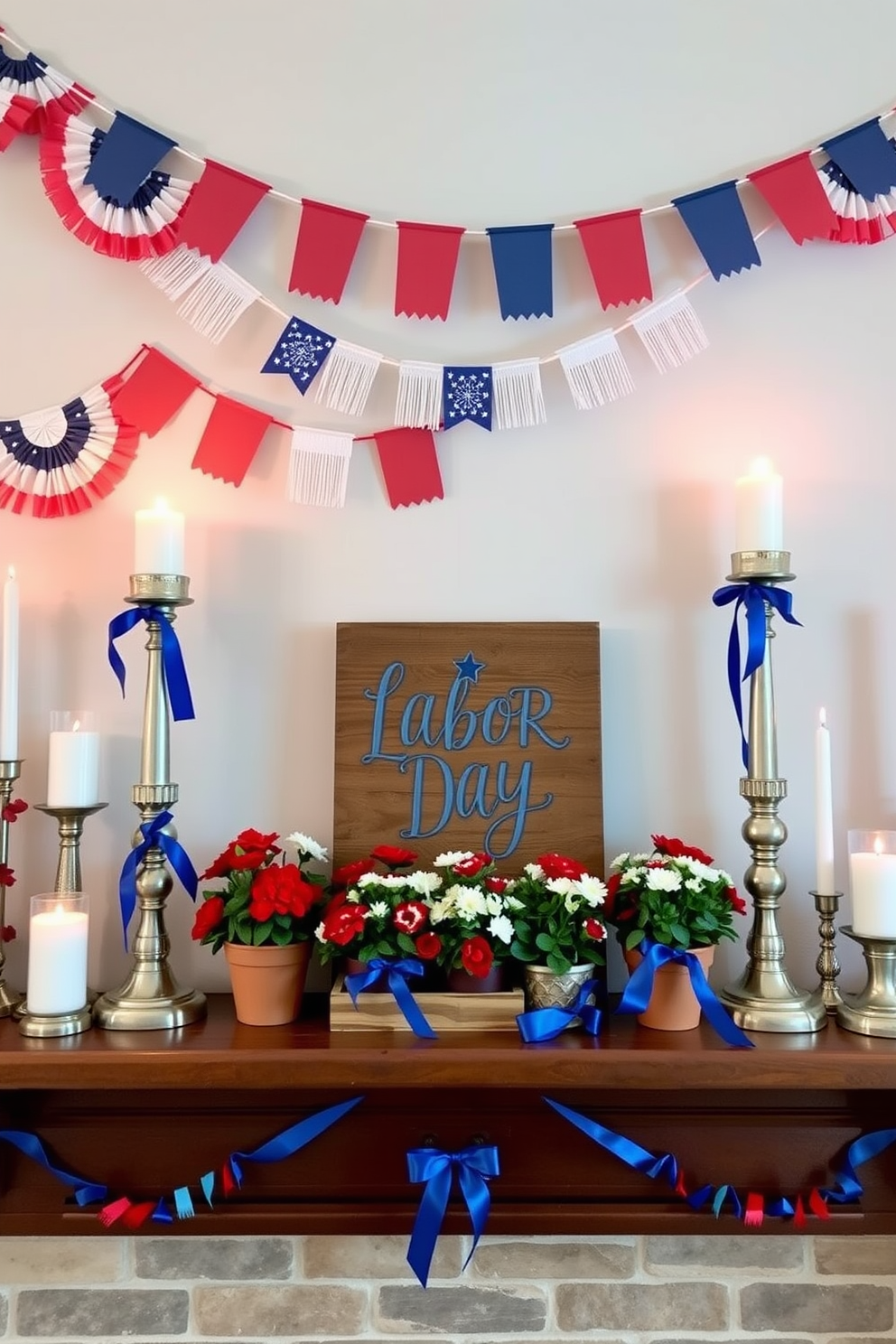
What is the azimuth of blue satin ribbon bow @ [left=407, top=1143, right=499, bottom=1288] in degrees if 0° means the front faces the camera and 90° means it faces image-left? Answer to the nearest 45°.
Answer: approximately 0°

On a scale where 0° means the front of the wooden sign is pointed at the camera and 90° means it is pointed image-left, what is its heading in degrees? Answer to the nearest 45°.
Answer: approximately 0°
